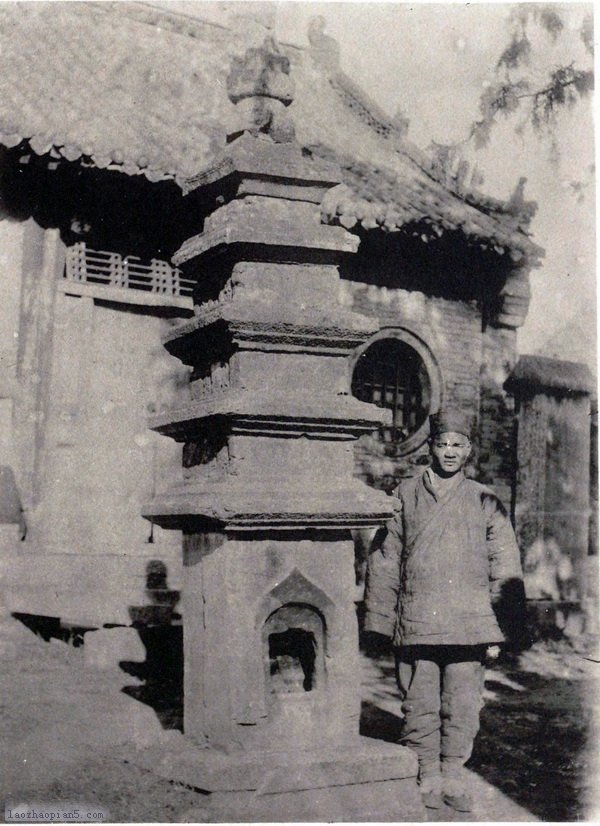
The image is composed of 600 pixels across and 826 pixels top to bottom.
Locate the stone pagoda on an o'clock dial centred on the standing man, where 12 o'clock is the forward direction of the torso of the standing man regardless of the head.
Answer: The stone pagoda is roughly at 2 o'clock from the standing man.

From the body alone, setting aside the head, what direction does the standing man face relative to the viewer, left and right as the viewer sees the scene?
facing the viewer

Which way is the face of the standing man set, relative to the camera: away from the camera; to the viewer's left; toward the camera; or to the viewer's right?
toward the camera
